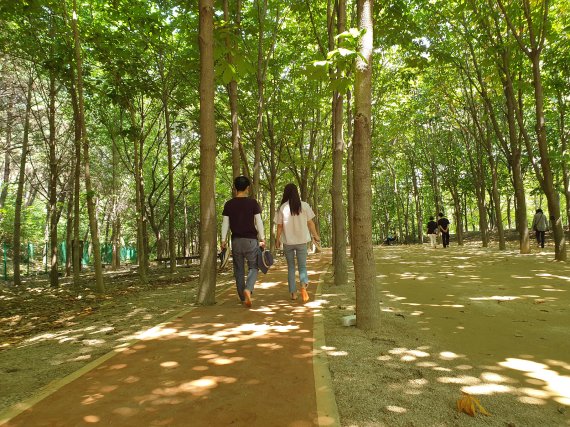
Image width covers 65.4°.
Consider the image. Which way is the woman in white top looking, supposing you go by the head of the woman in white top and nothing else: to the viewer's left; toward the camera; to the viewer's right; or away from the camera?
away from the camera

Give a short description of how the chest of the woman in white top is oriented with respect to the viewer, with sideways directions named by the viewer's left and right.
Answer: facing away from the viewer

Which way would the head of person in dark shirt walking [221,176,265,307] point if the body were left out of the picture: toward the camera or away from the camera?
away from the camera

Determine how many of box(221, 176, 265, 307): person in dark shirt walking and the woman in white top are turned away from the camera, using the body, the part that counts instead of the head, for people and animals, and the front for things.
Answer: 2

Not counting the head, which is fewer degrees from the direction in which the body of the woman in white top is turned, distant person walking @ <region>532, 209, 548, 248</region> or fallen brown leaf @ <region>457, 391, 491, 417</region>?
the distant person walking

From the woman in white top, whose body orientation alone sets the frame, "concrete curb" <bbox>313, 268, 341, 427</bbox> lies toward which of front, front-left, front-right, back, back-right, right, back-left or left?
back

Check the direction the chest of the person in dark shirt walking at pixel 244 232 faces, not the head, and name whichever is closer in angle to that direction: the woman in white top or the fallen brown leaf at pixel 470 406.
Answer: the woman in white top

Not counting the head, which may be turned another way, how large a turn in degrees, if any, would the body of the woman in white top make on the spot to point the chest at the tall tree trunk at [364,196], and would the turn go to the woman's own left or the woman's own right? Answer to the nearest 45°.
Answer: approximately 135° to the woman's own right

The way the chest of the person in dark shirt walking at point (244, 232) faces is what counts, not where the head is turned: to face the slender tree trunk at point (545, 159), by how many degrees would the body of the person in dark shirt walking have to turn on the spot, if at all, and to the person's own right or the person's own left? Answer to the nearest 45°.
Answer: approximately 45° to the person's own right

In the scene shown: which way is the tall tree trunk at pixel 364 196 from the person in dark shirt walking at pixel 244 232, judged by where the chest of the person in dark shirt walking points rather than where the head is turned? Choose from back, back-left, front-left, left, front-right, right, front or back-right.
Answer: back-right

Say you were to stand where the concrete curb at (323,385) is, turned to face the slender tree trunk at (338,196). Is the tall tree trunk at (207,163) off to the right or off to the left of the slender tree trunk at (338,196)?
left

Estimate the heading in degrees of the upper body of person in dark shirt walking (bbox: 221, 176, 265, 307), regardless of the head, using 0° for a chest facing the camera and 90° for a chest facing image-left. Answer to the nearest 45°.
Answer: approximately 180°

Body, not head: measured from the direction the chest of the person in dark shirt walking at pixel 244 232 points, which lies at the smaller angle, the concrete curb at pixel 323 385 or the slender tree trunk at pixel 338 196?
the slender tree trunk

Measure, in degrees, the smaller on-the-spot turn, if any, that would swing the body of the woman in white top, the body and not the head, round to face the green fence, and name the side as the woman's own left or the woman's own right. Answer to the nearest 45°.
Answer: approximately 45° to the woman's own left
